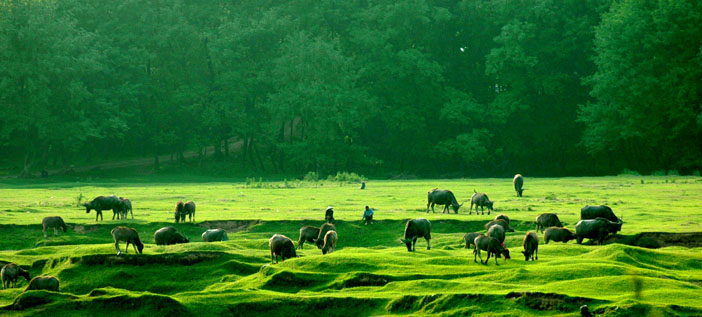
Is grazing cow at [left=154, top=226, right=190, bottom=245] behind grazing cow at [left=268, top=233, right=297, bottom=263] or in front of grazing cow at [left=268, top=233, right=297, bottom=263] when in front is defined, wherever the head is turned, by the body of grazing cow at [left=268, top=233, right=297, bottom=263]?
behind

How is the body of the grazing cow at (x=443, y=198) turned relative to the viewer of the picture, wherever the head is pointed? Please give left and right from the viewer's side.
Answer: facing to the right of the viewer

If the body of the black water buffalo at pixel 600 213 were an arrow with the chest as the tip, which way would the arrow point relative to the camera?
to the viewer's right

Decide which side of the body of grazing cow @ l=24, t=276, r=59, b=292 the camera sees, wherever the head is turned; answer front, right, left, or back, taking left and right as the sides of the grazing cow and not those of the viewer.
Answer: left

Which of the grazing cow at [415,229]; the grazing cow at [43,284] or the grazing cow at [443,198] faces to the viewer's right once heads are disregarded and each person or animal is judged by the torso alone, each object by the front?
the grazing cow at [443,198]

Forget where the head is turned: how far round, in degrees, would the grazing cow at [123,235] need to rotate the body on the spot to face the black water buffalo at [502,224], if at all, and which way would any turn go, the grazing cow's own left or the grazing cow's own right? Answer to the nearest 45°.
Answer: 0° — it already faces it

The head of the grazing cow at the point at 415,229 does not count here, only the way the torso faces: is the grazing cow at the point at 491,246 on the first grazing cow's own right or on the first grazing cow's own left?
on the first grazing cow's own left

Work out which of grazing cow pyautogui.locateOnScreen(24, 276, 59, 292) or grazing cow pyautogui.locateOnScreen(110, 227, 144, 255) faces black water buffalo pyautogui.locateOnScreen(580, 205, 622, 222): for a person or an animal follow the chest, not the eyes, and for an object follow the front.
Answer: grazing cow pyautogui.locateOnScreen(110, 227, 144, 255)

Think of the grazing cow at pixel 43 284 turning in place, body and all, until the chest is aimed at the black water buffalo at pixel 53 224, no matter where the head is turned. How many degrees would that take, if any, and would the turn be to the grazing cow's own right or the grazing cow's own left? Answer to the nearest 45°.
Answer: approximately 90° to the grazing cow's own right
